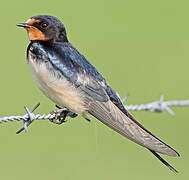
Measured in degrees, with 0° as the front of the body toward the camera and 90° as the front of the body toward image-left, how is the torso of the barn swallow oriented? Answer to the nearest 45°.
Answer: approximately 90°
